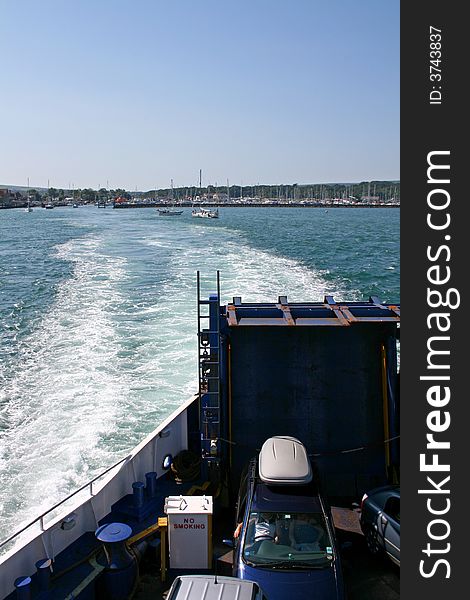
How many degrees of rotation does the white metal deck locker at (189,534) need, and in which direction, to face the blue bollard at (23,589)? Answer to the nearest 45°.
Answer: approximately 45° to its right

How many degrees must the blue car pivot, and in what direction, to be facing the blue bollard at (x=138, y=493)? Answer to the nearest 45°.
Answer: approximately 135° to its right

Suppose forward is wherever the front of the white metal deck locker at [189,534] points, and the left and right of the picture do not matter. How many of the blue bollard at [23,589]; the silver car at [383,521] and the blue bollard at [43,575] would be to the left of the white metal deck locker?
1

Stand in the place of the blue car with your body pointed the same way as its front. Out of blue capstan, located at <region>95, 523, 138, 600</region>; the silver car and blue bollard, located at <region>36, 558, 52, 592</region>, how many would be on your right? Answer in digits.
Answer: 2

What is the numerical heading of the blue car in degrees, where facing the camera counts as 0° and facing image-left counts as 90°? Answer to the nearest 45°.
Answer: approximately 0°

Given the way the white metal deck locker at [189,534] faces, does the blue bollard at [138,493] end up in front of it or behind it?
behind

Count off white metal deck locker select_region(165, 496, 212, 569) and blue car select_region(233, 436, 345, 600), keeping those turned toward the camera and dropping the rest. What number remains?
2

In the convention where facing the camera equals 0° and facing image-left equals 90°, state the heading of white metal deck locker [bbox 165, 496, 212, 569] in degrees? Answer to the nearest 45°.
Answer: approximately 0°

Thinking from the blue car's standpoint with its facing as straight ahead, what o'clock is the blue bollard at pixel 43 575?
The blue bollard is roughly at 3 o'clock from the blue car.

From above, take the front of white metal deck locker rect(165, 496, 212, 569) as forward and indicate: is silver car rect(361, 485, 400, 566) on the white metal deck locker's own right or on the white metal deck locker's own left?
on the white metal deck locker's own left

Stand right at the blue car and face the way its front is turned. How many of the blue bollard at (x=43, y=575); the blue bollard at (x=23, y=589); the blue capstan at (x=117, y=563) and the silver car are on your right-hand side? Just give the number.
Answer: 3
